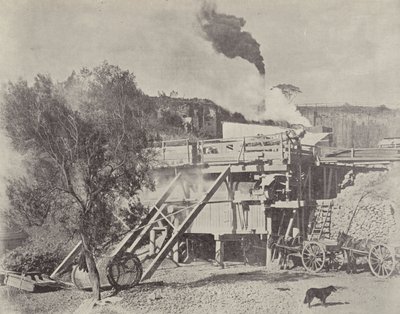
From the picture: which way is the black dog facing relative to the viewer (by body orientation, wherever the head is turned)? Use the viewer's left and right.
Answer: facing to the right of the viewer

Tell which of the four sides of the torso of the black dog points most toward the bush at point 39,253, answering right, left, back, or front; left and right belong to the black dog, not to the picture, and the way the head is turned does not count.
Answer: back

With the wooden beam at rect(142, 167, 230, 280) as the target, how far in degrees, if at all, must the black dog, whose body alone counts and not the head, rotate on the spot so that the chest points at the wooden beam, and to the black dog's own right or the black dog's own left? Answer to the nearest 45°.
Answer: approximately 135° to the black dog's own left

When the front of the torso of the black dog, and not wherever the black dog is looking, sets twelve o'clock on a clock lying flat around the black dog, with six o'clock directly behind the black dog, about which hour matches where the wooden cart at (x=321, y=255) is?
The wooden cart is roughly at 9 o'clock from the black dog.

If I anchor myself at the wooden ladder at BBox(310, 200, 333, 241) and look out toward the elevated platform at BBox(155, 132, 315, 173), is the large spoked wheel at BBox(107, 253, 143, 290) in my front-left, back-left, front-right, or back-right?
front-left

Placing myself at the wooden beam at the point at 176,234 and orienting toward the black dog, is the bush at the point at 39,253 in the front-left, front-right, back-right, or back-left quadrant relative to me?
back-right

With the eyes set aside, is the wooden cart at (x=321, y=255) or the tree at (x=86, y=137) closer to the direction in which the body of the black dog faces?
the wooden cart
